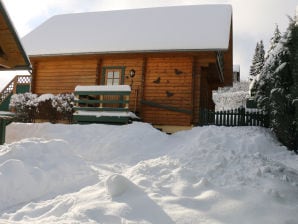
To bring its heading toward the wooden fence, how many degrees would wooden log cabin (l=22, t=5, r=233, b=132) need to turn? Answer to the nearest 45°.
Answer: approximately 45° to its left

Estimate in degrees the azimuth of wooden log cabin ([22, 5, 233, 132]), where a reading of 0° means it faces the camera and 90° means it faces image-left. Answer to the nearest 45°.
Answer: approximately 0°

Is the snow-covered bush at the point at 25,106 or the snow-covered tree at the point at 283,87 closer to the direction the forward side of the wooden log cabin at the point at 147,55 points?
the snow-covered tree

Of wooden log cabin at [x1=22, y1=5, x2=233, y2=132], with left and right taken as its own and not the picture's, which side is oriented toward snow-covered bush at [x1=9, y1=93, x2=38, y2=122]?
right
